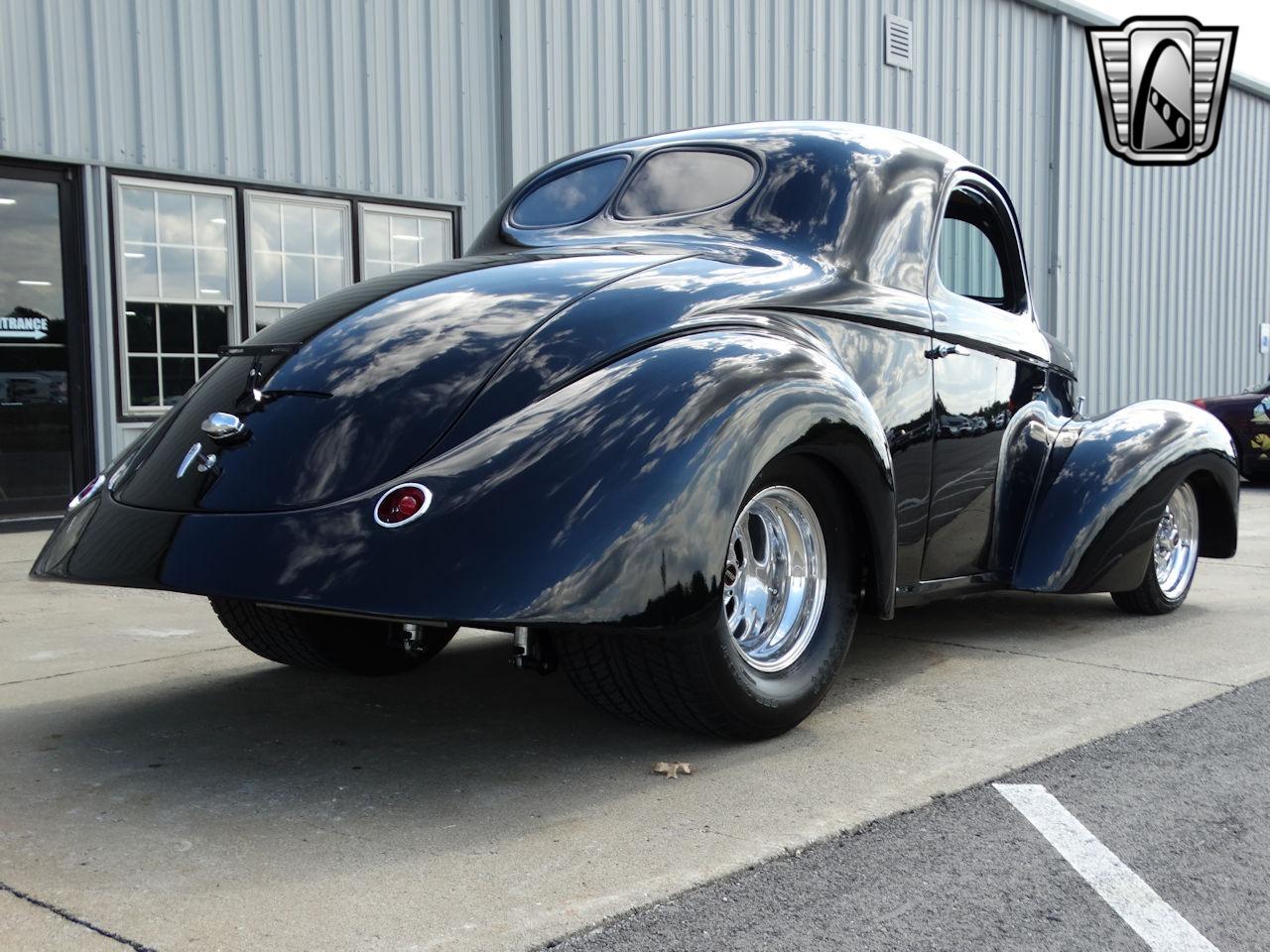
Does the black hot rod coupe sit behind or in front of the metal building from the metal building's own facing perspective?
in front

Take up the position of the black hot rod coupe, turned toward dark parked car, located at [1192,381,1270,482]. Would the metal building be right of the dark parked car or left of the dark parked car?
left

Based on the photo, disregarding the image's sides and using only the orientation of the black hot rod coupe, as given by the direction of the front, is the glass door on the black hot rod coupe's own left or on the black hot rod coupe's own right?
on the black hot rod coupe's own left

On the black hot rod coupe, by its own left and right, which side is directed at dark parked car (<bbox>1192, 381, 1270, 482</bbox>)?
front

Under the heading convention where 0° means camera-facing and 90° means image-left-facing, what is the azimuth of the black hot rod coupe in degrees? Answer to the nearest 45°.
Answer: approximately 225°

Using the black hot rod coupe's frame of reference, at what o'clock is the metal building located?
The metal building is roughly at 10 o'clock from the black hot rod coupe.

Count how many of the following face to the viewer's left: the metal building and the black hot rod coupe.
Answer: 0

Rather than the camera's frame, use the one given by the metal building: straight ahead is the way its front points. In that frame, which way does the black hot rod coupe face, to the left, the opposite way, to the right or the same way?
to the left

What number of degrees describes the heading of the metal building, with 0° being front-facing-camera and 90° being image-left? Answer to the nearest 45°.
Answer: approximately 315°
